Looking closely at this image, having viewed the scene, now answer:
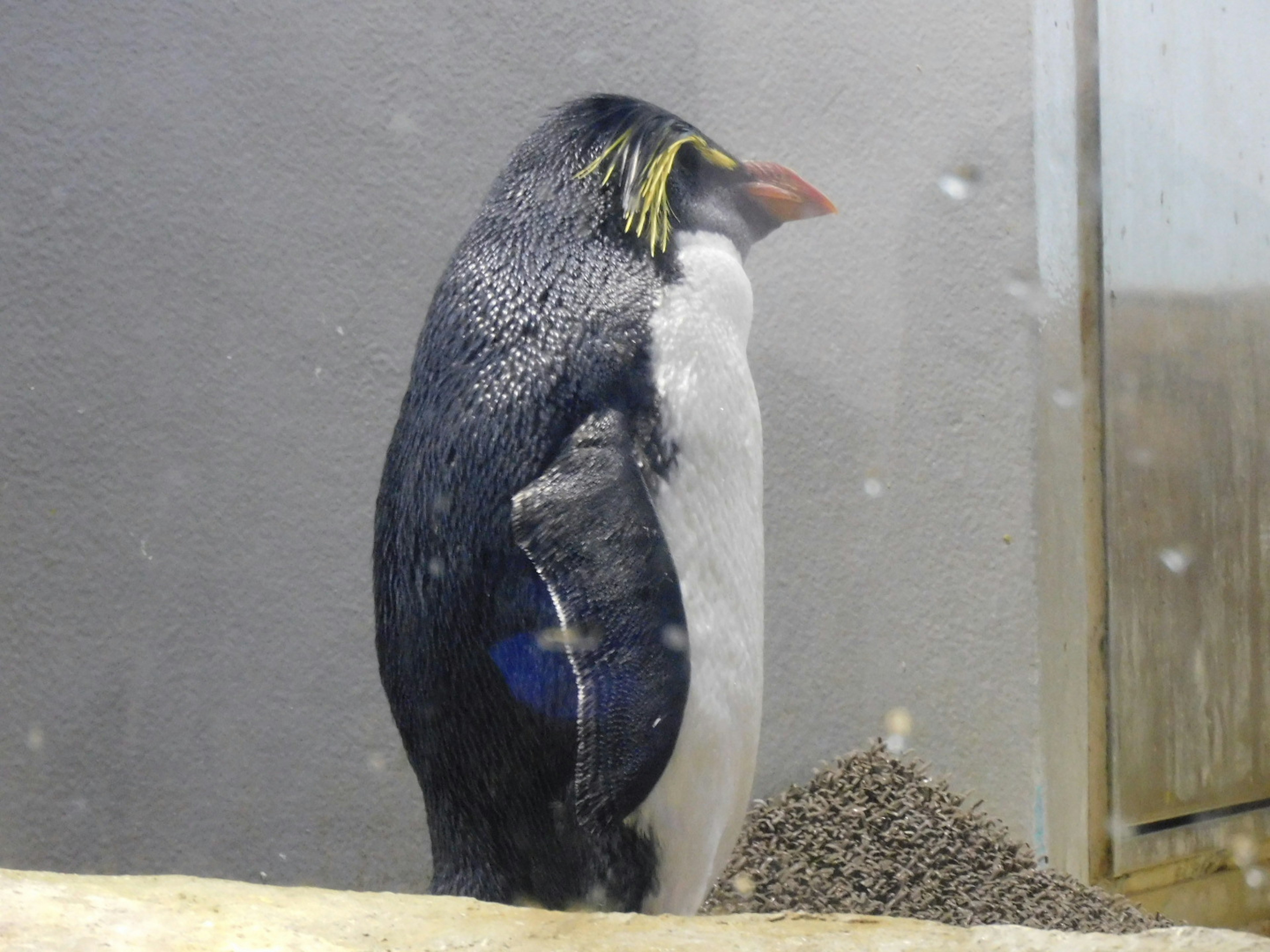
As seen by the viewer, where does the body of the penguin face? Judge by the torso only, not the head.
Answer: to the viewer's right

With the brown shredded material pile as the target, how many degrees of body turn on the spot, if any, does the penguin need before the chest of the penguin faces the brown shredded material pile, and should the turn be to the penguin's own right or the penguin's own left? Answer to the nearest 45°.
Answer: approximately 45° to the penguin's own left
